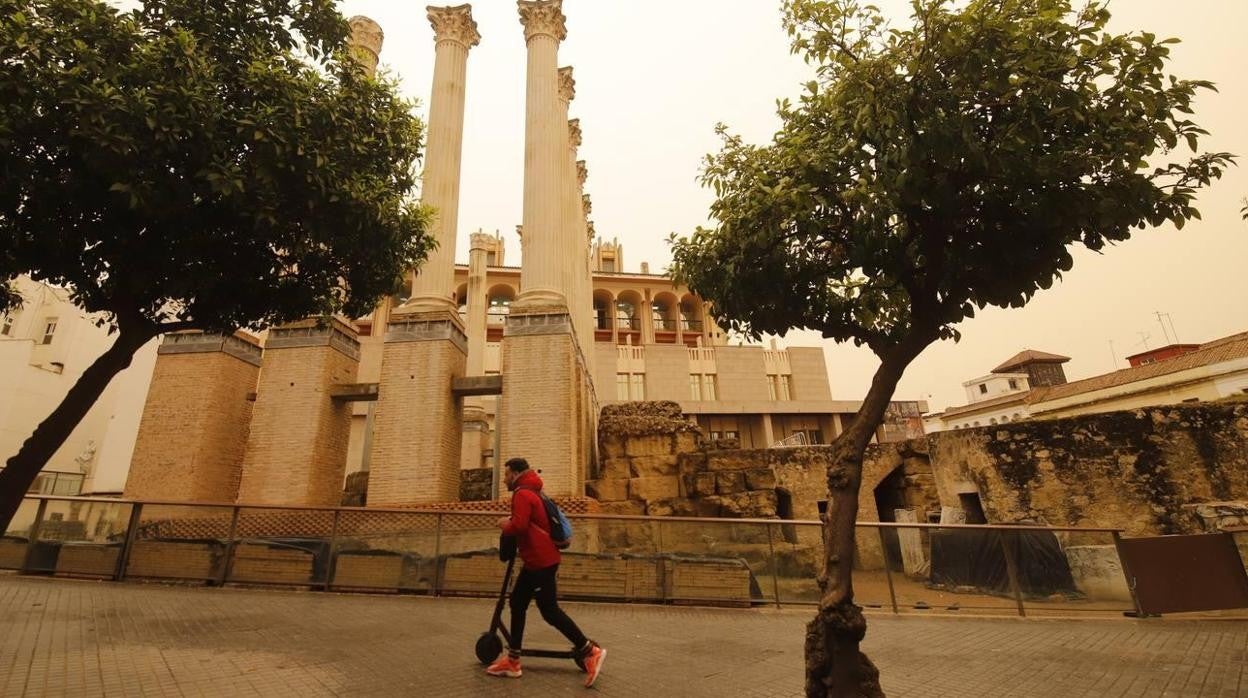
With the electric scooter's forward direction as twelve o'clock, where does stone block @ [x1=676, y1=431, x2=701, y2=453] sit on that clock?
The stone block is roughly at 4 o'clock from the electric scooter.

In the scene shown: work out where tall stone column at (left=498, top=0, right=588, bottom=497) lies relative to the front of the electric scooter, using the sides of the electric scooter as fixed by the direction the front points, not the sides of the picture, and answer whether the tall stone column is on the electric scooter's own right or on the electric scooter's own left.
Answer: on the electric scooter's own right

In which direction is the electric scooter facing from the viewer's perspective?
to the viewer's left

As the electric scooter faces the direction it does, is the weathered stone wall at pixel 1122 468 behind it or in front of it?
behind

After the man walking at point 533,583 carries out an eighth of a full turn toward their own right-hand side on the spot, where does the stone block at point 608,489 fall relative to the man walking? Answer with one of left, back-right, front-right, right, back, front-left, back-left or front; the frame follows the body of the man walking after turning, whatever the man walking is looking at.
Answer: front-right

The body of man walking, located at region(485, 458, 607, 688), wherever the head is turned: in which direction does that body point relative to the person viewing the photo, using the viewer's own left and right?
facing to the left of the viewer

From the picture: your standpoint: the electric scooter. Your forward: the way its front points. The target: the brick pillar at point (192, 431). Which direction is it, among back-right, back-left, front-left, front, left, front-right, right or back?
front-right

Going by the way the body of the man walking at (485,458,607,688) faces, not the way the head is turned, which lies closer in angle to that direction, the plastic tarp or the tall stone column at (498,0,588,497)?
the tall stone column

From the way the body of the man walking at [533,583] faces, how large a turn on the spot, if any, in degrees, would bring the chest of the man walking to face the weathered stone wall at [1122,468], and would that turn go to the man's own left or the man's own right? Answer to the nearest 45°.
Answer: approximately 135° to the man's own right

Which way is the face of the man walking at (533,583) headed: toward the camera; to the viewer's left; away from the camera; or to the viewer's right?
to the viewer's left
